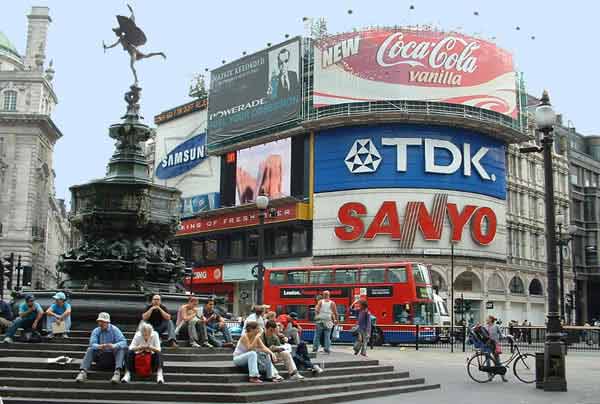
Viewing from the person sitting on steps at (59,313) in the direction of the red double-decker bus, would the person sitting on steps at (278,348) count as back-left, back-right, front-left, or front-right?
front-right

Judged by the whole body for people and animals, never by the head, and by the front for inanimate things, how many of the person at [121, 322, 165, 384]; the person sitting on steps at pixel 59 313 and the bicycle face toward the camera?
2

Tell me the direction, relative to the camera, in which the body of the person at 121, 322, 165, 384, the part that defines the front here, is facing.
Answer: toward the camera

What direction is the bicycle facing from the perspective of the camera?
to the viewer's right

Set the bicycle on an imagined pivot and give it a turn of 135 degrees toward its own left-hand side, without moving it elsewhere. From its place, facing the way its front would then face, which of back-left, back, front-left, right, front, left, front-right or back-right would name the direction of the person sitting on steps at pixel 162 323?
left

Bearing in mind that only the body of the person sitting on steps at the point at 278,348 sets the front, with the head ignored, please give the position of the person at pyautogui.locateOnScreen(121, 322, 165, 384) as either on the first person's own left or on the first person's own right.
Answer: on the first person's own right

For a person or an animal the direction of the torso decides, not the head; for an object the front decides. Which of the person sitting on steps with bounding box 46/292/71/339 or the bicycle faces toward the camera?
the person sitting on steps

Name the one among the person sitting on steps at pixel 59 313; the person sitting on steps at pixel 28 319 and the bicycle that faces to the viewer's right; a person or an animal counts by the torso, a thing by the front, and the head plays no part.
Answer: the bicycle

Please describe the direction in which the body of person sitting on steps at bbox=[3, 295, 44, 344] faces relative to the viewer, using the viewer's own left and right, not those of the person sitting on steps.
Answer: facing the viewer and to the left of the viewer

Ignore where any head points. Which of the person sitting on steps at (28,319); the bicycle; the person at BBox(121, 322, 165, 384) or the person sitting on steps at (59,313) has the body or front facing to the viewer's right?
the bicycle

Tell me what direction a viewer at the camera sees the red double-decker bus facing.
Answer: facing the viewer and to the right of the viewer

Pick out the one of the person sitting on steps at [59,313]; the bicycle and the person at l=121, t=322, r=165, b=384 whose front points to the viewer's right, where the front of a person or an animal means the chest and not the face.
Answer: the bicycle

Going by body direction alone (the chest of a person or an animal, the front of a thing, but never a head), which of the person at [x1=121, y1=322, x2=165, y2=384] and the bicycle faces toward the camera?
the person

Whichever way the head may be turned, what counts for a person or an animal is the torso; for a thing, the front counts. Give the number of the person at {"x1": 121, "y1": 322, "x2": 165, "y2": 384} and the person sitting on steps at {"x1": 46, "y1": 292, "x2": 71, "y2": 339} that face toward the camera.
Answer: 2

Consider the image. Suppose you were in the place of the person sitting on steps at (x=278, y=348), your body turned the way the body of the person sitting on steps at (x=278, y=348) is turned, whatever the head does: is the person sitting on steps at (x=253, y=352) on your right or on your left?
on your right
